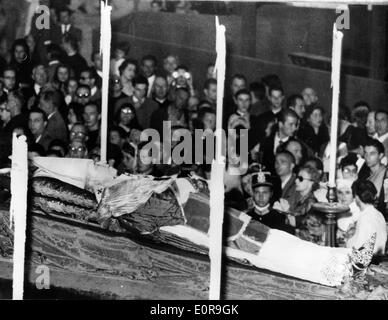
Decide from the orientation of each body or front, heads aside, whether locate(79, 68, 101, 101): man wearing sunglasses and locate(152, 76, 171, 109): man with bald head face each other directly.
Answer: no

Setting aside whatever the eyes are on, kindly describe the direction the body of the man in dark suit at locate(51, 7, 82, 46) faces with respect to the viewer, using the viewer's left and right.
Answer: facing the viewer

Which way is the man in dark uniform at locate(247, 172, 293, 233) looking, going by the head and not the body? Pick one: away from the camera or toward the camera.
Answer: toward the camera

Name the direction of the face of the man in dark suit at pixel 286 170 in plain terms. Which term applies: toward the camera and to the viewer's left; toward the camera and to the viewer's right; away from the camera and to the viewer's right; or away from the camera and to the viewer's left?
toward the camera and to the viewer's left

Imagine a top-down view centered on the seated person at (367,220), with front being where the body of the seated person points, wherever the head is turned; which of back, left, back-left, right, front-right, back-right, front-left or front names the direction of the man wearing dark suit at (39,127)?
front-left

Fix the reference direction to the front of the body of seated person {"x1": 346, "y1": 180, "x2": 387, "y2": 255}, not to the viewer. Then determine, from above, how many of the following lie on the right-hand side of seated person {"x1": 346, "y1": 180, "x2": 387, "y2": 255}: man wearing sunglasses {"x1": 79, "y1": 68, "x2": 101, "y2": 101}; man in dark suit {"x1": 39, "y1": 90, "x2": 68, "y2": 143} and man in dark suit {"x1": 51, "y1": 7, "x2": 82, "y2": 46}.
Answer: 0

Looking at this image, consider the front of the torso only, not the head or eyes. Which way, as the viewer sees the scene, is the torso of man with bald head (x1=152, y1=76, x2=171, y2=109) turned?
toward the camera

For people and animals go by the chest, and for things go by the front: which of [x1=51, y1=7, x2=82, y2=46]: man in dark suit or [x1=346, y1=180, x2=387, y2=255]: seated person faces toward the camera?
the man in dark suit

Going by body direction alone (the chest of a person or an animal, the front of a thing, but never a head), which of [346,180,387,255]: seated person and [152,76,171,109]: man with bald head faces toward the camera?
the man with bald head

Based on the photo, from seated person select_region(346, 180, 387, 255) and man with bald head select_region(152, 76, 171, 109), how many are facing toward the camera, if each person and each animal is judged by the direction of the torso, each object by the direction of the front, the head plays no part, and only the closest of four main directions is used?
1

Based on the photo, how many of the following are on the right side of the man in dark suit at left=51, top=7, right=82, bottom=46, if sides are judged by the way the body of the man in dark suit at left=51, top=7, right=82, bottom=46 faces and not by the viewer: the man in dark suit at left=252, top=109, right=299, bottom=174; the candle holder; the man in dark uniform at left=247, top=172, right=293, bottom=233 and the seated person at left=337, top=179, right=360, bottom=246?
0

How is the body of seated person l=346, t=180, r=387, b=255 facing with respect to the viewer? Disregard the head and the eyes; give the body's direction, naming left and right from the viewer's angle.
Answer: facing away from the viewer and to the left of the viewer

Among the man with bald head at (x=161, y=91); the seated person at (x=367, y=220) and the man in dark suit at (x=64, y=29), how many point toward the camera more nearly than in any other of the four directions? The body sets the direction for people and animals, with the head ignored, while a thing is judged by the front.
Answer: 2

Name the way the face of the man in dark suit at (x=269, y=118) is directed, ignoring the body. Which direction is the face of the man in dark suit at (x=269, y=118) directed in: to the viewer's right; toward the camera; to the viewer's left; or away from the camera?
toward the camera

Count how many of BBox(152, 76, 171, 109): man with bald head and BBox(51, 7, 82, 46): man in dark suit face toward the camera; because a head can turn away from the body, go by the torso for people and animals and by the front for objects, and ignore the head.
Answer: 2

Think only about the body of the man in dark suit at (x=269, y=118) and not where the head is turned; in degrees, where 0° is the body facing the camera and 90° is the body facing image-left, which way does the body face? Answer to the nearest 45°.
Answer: approximately 315°

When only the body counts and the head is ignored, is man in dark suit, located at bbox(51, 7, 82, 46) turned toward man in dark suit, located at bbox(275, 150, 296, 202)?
no

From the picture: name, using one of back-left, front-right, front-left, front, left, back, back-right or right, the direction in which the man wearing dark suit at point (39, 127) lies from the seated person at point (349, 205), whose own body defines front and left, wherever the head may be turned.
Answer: front-right

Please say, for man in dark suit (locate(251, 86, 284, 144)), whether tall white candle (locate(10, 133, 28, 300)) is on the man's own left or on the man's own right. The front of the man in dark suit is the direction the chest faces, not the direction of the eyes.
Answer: on the man's own right
